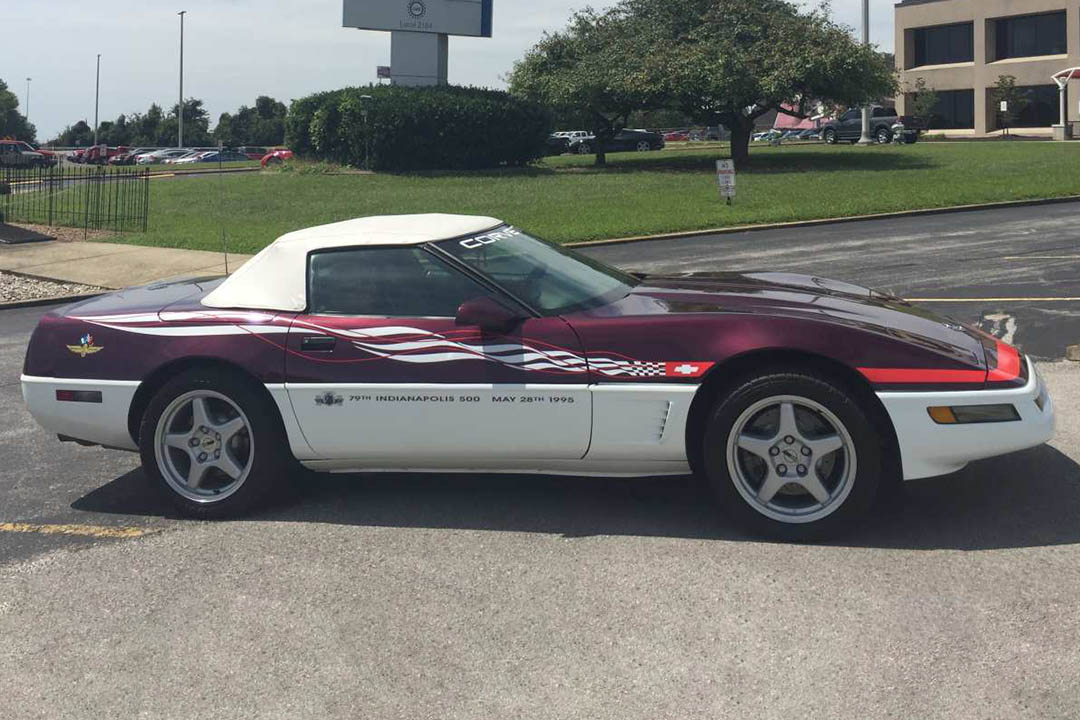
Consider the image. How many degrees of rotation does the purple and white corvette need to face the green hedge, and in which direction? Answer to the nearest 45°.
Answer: approximately 90° to its left

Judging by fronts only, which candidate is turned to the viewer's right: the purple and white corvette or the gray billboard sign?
the purple and white corvette

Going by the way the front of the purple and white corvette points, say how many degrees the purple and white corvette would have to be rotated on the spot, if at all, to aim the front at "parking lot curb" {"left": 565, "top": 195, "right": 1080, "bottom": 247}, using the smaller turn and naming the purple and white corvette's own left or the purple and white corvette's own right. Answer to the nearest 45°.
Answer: approximately 90° to the purple and white corvette's own left

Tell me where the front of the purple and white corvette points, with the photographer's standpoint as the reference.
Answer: facing to the right of the viewer

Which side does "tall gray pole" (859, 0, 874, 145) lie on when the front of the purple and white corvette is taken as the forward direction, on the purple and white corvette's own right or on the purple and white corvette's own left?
on the purple and white corvette's own left

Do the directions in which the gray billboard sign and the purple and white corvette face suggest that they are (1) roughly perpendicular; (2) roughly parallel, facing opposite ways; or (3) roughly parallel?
roughly perpendicular

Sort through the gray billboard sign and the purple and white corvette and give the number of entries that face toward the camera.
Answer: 1

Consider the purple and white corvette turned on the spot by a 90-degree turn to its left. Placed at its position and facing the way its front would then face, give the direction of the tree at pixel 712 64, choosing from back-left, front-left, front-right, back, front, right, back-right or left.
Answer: front

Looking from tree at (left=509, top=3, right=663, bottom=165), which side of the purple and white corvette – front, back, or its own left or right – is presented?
left

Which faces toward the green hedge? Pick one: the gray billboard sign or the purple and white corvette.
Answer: the gray billboard sign

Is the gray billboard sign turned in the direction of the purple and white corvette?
yes

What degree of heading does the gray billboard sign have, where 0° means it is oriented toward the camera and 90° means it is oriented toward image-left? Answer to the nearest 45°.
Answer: approximately 0°
